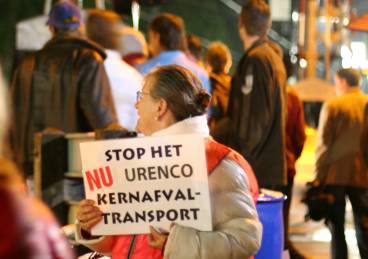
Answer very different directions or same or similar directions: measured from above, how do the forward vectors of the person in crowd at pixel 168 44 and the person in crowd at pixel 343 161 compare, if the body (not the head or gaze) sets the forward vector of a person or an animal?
same or similar directions

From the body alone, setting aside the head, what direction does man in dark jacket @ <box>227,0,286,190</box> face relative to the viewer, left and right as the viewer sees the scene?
facing away from the viewer and to the left of the viewer

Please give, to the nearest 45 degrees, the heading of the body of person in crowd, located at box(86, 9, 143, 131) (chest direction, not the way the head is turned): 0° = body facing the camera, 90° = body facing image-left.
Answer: approximately 180°

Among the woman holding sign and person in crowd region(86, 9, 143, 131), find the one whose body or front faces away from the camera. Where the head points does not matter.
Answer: the person in crowd

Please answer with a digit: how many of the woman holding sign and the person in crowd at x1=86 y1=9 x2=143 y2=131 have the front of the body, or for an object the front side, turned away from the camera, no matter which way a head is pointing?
1

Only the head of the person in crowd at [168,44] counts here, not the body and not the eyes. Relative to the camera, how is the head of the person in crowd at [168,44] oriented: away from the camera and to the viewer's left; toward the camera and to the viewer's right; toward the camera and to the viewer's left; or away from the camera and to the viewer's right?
away from the camera and to the viewer's left

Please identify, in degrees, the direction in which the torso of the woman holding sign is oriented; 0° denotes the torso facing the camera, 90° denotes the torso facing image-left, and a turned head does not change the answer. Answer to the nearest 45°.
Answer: approximately 45°

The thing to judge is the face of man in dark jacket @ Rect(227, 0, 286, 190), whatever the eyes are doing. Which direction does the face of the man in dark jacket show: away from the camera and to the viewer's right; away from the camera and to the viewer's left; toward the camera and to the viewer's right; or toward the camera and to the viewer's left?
away from the camera and to the viewer's left

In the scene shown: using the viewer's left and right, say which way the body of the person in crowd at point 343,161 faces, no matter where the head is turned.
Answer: facing away from the viewer and to the left of the viewer

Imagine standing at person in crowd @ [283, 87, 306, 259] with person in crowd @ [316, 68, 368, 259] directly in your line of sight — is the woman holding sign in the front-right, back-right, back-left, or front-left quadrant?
back-right
